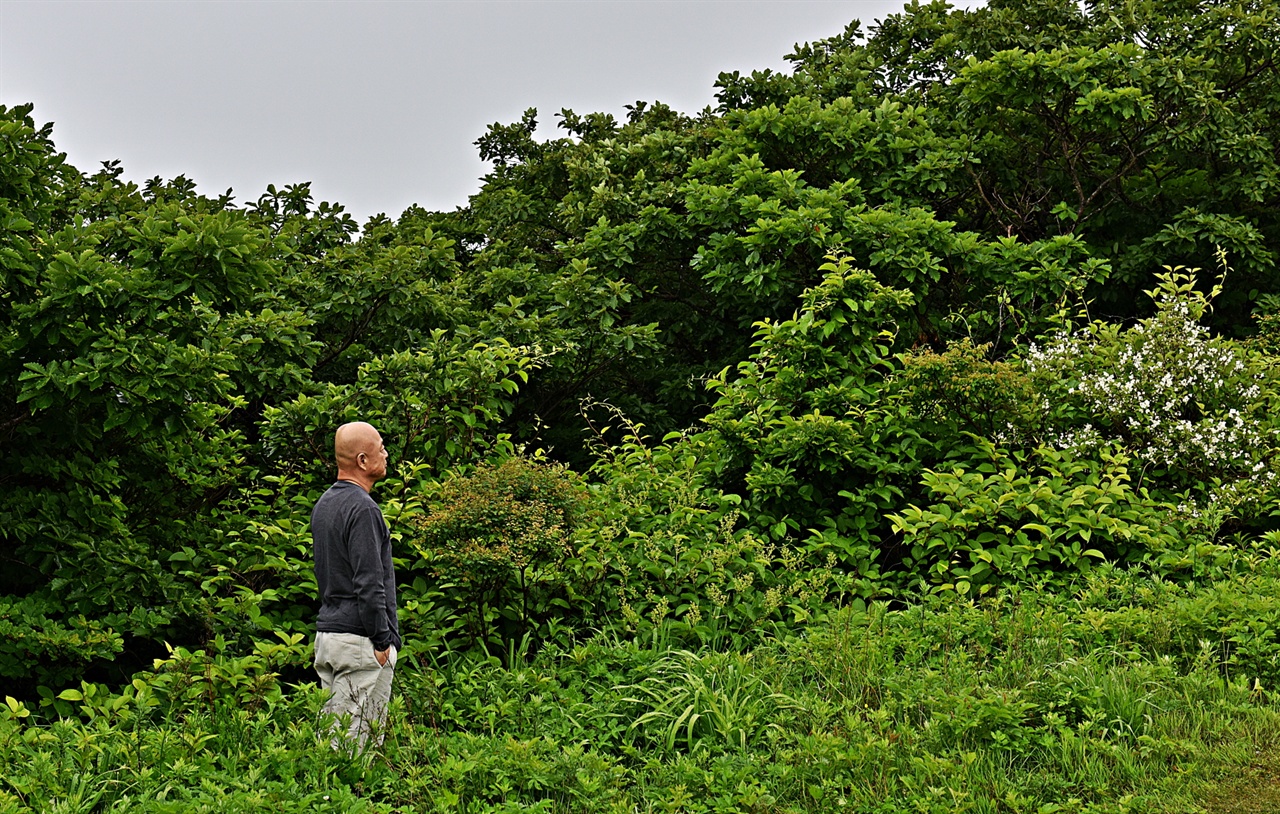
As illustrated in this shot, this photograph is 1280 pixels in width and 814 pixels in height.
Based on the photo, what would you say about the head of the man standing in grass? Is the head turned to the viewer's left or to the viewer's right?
to the viewer's right

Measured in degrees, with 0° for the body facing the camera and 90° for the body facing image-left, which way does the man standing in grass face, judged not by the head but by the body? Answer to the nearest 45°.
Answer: approximately 225°
